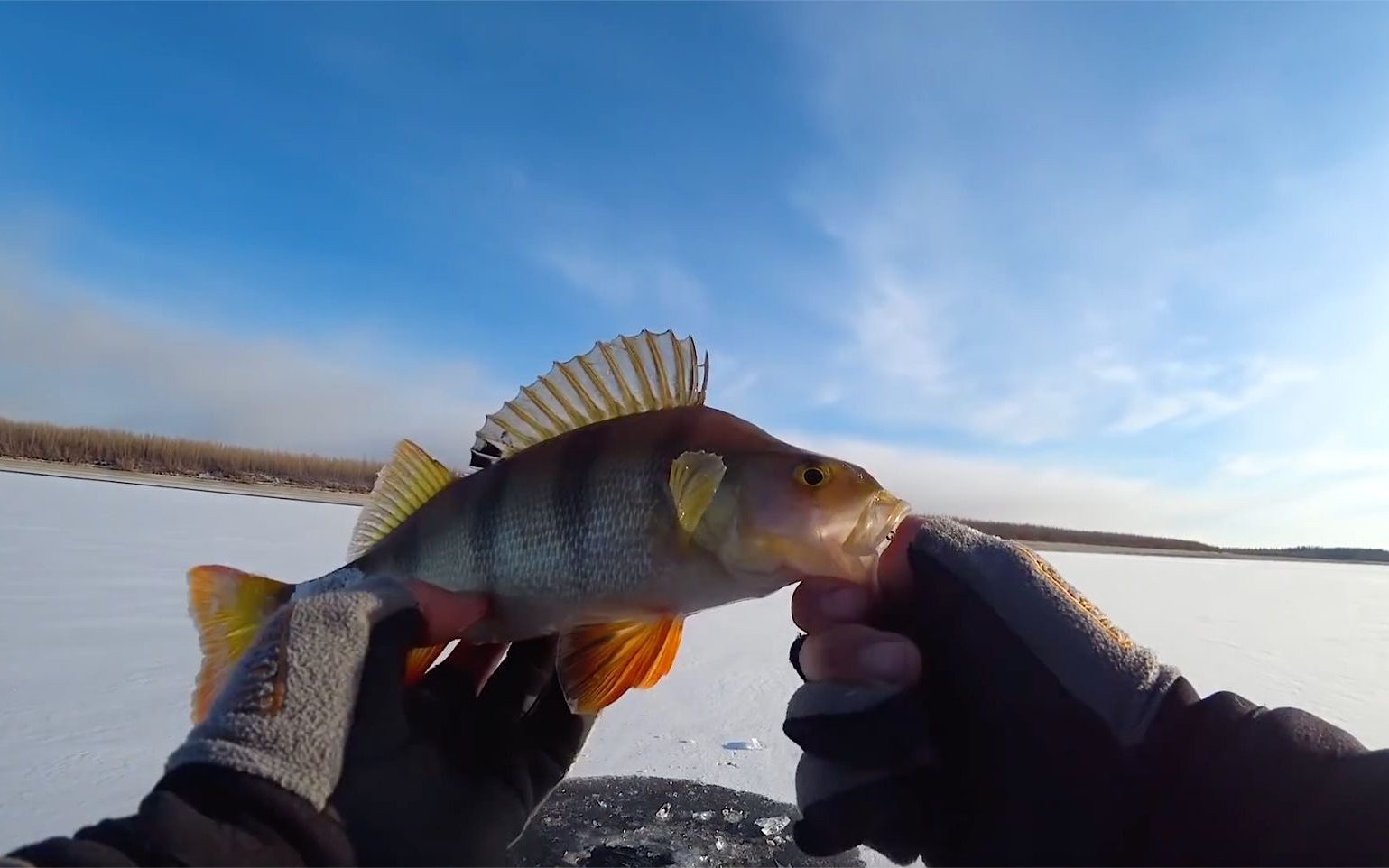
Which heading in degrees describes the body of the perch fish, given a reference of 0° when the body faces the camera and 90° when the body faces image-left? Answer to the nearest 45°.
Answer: approximately 270°
